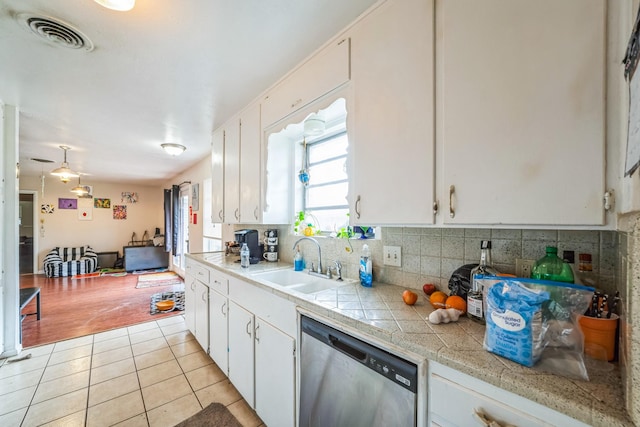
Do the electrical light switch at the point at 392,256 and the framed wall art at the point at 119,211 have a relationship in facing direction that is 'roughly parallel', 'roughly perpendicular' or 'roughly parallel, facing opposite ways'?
roughly perpendicular

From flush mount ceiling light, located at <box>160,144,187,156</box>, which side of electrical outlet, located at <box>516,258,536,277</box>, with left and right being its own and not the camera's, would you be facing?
right

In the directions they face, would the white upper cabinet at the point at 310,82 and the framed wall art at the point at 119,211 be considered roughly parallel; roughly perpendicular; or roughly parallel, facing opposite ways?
roughly perpendicular

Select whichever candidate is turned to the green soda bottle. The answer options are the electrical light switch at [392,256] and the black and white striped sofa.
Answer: the black and white striped sofa

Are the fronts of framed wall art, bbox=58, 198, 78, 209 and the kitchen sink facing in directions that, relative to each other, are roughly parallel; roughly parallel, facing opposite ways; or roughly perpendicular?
roughly perpendicular

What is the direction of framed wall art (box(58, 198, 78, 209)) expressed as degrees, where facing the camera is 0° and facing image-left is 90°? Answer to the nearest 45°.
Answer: approximately 0°

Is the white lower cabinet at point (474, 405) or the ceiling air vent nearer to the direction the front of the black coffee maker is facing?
the ceiling air vent

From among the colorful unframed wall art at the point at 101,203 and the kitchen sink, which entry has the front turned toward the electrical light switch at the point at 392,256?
the colorful unframed wall art

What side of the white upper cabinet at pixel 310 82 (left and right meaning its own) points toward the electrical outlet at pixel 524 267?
left

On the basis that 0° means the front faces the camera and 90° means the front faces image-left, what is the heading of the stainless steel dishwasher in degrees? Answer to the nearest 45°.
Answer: approximately 45°
